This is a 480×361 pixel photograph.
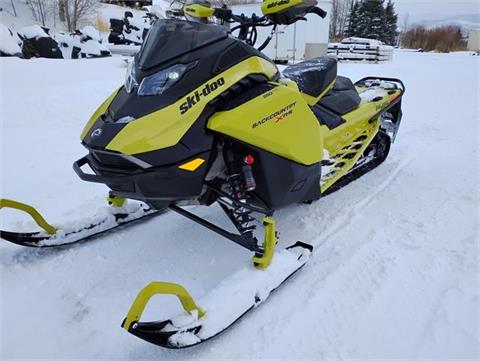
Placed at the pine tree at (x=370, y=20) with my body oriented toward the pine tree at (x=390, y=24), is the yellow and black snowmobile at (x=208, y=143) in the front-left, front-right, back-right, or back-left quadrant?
back-right

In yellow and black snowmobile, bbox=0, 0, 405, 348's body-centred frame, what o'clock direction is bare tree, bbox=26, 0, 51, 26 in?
The bare tree is roughly at 4 o'clock from the yellow and black snowmobile.

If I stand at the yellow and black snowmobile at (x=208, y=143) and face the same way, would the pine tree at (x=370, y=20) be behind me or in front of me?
behind

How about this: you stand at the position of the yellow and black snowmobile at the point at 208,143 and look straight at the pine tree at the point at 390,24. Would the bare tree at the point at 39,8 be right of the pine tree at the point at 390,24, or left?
left

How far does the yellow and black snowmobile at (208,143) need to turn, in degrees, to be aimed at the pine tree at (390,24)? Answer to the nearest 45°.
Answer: approximately 180°

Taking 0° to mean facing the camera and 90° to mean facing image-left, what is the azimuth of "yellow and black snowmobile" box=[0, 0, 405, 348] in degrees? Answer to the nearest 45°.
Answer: approximately 45°

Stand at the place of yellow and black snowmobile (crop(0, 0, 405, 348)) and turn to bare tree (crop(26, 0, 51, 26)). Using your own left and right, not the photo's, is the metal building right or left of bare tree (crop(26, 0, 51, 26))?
right

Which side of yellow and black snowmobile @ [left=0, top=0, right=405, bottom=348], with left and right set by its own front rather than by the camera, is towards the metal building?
back
